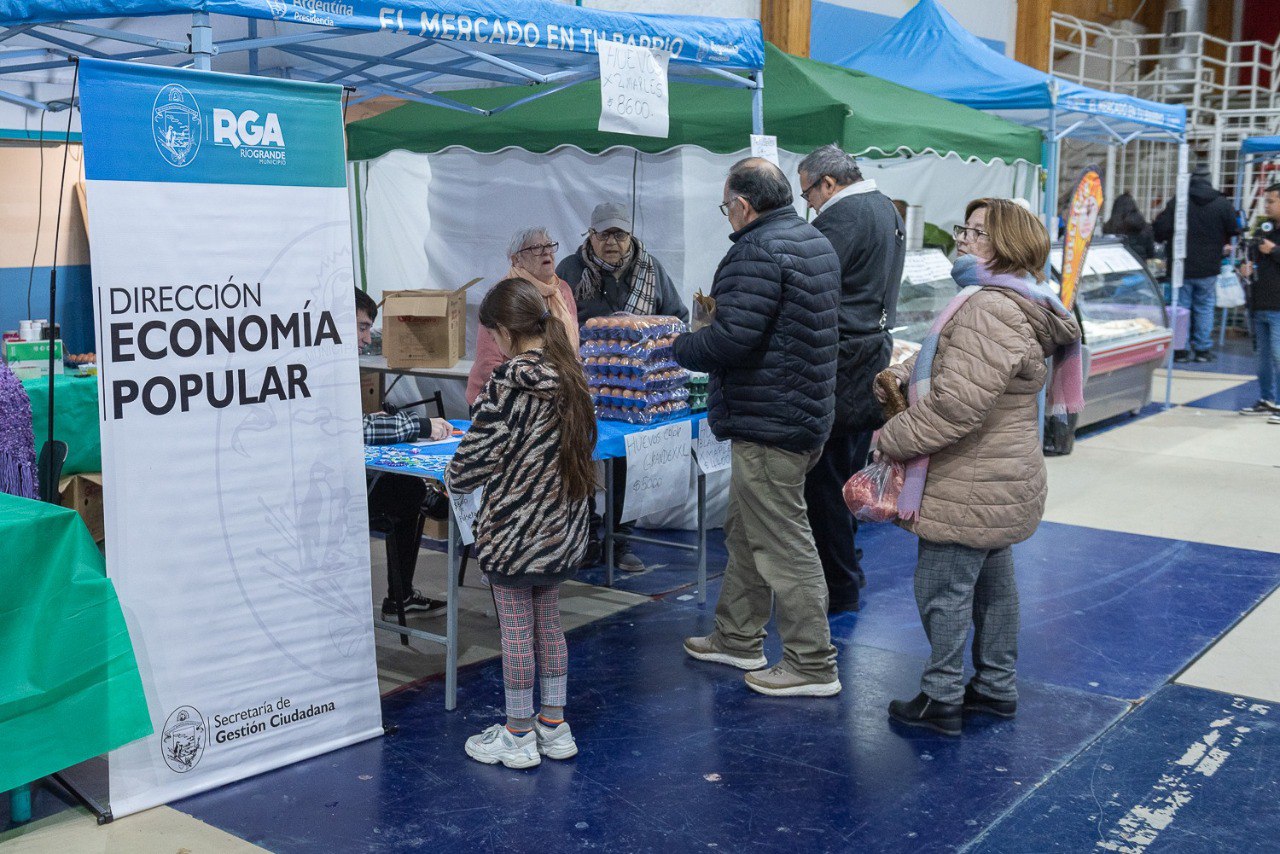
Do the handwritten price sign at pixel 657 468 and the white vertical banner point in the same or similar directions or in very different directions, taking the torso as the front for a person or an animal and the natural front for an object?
same or similar directions

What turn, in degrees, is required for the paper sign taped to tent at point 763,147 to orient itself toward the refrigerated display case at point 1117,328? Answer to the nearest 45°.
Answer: approximately 135° to its left

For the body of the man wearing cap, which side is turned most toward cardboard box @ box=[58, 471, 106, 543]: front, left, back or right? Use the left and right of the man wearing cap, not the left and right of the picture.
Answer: right

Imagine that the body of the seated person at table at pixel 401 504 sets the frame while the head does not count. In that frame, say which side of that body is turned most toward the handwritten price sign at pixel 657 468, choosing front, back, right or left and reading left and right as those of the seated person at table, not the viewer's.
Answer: front

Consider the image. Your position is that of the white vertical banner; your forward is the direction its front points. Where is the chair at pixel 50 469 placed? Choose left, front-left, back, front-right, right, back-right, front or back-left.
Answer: back

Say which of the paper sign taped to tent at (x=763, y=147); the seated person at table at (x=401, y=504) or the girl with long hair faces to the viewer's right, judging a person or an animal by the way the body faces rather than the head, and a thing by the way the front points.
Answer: the seated person at table

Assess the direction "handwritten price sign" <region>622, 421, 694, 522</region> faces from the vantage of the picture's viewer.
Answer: facing the viewer and to the right of the viewer

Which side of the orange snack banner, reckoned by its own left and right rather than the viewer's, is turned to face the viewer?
front

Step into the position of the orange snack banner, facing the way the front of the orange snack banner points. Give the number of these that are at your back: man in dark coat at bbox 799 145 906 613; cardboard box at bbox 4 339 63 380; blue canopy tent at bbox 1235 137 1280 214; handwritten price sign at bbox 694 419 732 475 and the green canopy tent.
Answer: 1

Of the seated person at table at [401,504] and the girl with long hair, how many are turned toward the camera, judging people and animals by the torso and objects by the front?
0

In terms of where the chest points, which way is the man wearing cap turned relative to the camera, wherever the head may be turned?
toward the camera

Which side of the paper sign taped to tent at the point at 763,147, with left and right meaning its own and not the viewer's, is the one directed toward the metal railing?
back

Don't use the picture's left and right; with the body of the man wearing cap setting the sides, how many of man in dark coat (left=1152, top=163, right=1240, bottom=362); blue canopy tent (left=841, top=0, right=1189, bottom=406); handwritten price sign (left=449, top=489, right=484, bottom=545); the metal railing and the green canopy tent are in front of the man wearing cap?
1

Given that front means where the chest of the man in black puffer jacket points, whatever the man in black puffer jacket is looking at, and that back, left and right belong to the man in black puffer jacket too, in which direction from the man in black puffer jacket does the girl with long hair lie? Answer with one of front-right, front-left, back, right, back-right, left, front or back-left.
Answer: left

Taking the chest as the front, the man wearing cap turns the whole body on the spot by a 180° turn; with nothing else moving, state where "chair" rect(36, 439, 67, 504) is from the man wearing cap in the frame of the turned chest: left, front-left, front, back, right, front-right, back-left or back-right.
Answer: back-left

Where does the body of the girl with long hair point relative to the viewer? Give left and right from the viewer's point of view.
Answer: facing away from the viewer and to the left of the viewer

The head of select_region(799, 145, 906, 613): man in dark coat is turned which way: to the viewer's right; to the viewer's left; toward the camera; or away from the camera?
to the viewer's left
